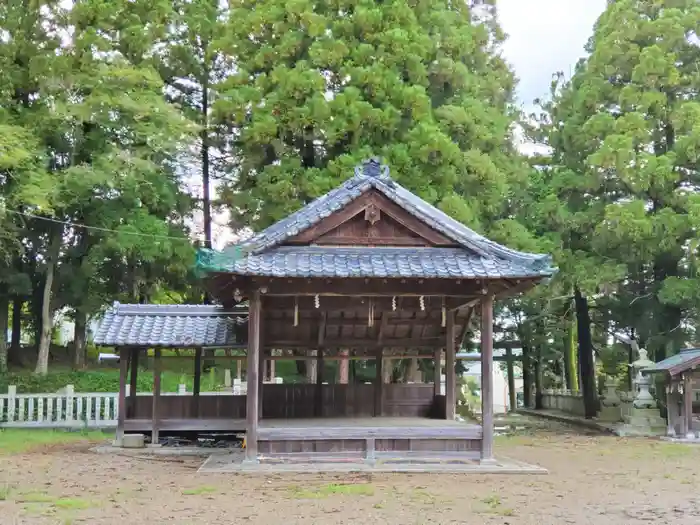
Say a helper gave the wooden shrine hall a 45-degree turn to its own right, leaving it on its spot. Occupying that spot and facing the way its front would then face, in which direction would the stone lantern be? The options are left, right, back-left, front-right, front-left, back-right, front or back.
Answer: back

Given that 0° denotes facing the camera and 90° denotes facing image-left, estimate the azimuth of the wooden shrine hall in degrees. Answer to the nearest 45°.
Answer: approximately 0°

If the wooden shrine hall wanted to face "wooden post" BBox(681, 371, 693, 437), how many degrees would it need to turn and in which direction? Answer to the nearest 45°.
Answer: approximately 135° to its left

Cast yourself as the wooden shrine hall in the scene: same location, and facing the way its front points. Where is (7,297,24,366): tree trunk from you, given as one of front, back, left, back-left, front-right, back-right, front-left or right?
back-right

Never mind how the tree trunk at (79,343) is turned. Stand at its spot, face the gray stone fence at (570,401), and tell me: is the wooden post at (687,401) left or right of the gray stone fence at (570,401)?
right

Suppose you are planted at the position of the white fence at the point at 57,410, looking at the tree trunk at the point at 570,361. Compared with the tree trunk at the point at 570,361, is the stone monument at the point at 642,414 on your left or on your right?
right

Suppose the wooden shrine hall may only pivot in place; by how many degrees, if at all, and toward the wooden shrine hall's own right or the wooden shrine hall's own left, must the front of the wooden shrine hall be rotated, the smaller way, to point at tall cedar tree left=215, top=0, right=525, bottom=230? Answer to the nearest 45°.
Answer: approximately 180°

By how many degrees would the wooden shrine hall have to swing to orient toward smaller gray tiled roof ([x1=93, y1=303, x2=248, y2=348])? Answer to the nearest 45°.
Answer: approximately 135° to its right

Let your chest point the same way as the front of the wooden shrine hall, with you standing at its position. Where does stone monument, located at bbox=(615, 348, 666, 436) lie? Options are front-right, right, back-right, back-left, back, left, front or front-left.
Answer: back-left

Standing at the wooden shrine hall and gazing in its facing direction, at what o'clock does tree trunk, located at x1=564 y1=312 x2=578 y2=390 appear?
The tree trunk is roughly at 7 o'clock from the wooden shrine hall.

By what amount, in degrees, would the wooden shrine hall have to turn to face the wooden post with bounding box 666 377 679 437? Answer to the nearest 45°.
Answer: approximately 135° to its left
